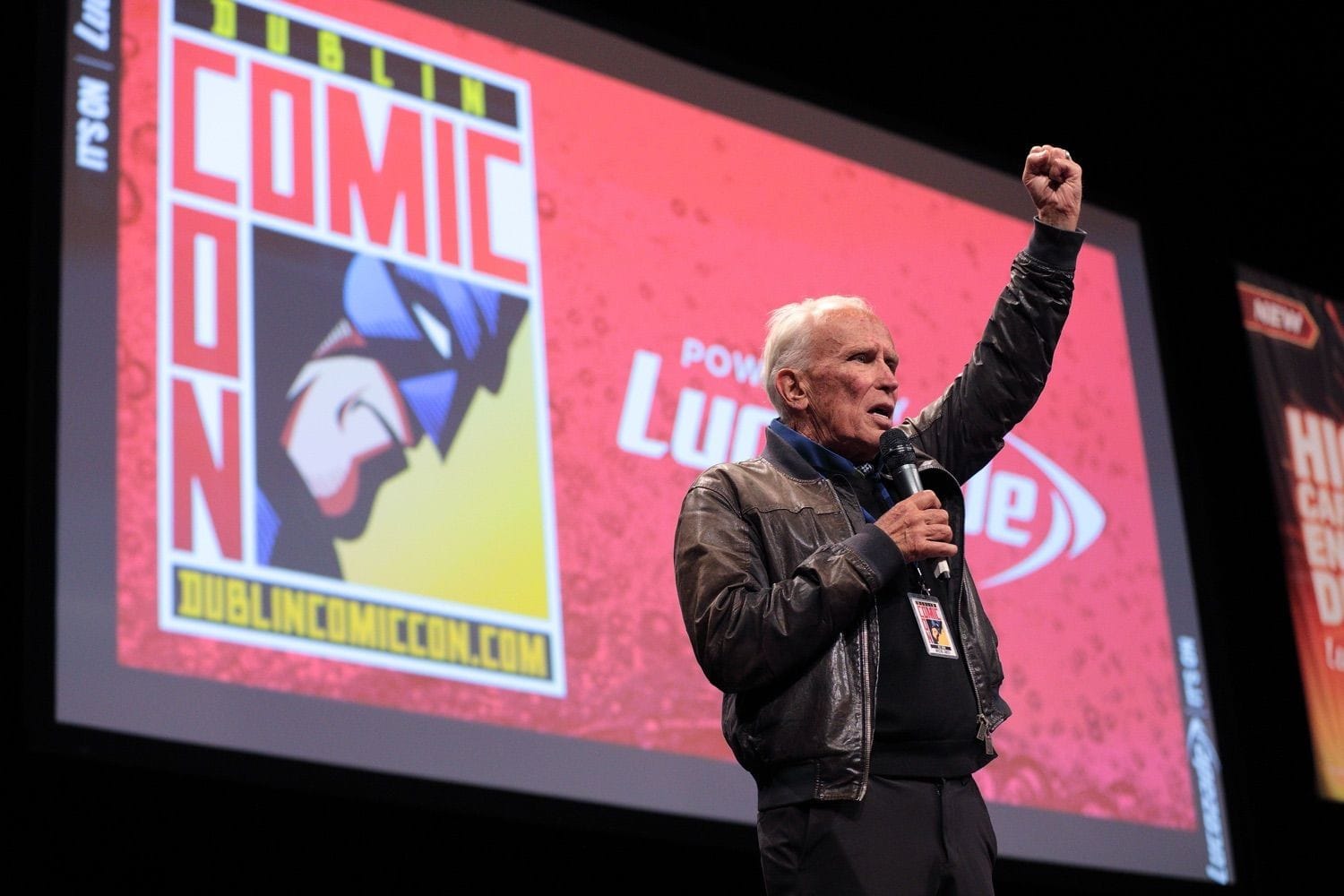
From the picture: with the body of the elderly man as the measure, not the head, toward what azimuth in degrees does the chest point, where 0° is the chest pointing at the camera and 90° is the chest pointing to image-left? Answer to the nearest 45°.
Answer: approximately 315°

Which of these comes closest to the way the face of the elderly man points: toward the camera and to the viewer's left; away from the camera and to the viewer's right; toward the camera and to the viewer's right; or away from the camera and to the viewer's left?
toward the camera and to the viewer's right
